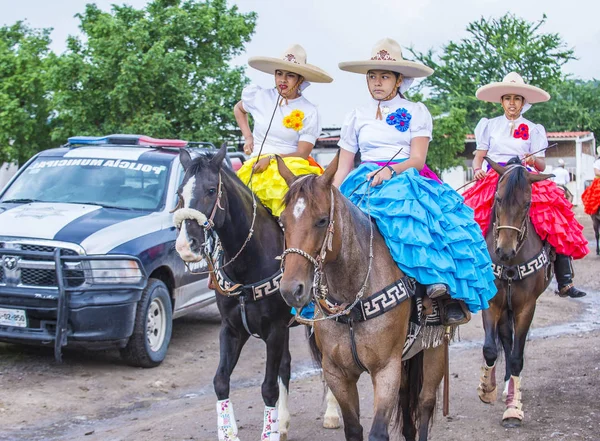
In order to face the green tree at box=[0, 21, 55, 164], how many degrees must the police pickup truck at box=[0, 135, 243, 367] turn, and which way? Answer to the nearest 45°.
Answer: approximately 135° to its right

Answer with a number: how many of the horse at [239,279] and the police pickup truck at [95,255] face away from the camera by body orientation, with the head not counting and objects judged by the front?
0

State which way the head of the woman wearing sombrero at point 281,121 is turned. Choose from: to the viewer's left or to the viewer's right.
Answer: to the viewer's left

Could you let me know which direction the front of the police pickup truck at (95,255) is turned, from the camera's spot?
facing the viewer and to the left of the viewer

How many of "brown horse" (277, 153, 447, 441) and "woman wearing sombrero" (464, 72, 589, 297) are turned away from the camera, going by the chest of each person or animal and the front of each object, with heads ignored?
0

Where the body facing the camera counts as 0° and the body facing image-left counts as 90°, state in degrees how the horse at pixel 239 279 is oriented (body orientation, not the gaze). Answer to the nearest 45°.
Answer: approximately 45°

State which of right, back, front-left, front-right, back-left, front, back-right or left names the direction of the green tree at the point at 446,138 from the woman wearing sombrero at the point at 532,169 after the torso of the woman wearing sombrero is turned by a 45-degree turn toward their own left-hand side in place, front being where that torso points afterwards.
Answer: back-left

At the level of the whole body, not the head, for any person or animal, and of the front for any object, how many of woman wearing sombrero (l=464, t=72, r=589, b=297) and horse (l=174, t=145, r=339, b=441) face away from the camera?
0

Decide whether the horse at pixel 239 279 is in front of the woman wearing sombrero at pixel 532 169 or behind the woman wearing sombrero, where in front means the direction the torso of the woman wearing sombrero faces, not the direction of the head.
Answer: in front

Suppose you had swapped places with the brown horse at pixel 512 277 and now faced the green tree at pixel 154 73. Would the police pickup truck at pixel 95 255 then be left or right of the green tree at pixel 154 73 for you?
left

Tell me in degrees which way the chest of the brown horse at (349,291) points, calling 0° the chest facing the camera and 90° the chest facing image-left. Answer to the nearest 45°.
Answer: approximately 45°
